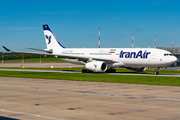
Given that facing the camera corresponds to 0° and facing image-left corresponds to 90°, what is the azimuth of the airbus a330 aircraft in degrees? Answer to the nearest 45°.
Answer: approximately 315°
